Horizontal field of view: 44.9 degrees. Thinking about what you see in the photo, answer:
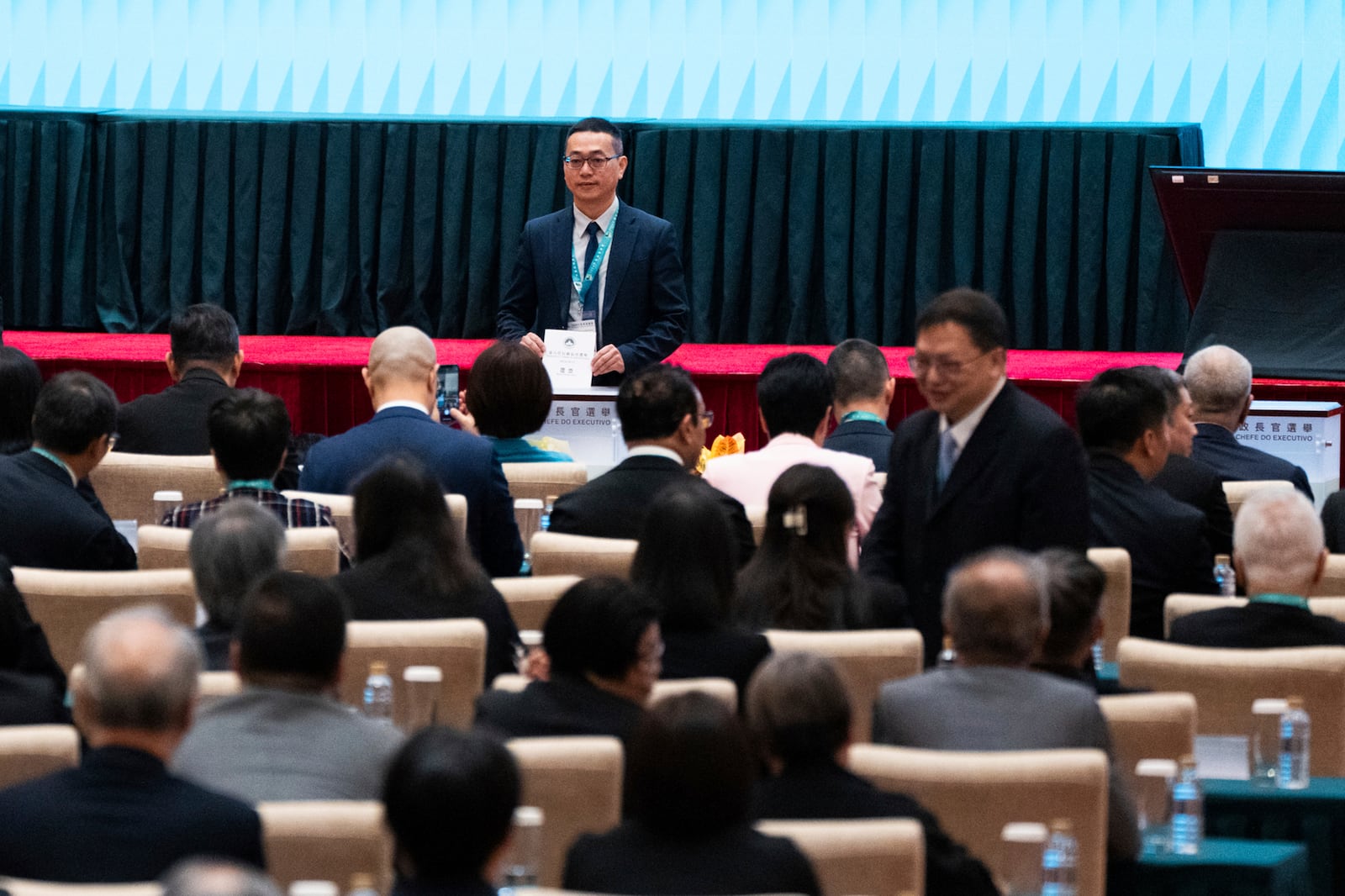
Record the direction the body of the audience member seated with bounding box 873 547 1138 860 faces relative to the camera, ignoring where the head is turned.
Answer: away from the camera

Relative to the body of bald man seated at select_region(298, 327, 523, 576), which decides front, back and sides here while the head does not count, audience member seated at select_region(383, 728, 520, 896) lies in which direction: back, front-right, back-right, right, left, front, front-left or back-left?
back

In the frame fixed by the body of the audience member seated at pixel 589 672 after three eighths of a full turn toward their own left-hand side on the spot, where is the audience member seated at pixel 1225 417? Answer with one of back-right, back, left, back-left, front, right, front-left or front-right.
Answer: back-right

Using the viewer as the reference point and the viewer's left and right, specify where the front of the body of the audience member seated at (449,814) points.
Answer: facing away from the viewer

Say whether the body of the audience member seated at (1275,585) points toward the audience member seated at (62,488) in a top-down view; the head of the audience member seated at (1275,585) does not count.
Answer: no

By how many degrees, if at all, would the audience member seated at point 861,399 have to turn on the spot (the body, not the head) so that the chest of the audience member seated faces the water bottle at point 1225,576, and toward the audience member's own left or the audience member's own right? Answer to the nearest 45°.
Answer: approximately 135° to the audience member's own right

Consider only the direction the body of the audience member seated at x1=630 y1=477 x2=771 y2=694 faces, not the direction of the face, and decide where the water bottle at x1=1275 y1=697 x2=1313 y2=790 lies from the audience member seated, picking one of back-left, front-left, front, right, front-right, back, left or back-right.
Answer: right

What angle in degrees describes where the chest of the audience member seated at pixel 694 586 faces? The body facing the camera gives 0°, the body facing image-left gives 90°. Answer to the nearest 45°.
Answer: approximately 180°

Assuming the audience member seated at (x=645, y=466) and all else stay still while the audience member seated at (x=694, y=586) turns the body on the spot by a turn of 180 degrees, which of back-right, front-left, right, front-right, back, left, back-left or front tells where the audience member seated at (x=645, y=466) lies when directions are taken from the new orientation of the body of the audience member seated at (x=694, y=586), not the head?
back

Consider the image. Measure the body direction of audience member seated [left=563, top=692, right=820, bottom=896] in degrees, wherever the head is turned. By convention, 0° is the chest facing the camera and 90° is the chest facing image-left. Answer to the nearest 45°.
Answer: approximately 180°

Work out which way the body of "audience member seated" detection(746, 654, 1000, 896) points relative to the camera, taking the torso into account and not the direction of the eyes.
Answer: away from the camera

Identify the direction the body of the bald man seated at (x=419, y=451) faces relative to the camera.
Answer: away from the camera

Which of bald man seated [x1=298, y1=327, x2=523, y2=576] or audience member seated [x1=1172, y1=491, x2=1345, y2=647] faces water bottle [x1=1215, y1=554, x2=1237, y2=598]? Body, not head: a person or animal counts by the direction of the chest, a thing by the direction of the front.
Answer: the audience member seated

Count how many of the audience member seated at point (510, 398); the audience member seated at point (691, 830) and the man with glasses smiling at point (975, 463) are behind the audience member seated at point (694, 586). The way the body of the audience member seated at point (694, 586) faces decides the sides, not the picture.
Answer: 1

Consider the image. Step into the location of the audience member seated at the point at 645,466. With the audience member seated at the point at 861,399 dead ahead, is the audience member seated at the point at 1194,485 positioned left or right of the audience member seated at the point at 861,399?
right

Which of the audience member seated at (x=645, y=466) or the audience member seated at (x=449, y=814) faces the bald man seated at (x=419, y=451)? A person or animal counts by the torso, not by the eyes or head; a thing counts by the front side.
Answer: the audience member seated at (x=449, y=814)

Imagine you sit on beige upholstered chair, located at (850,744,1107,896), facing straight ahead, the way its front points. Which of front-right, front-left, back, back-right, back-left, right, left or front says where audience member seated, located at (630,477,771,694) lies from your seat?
front-left

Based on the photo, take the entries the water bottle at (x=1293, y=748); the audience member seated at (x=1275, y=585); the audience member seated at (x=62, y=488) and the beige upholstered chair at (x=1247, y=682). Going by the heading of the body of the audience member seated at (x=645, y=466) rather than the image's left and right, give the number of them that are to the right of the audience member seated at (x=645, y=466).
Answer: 3

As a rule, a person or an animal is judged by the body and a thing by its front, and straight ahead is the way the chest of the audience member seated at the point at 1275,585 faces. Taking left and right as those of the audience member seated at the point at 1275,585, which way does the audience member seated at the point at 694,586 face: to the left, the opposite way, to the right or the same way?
the same way

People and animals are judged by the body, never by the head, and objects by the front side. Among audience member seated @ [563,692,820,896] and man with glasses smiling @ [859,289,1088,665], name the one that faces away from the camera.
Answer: the audience member seated

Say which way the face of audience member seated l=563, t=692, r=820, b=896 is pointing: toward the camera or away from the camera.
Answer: away from the camera

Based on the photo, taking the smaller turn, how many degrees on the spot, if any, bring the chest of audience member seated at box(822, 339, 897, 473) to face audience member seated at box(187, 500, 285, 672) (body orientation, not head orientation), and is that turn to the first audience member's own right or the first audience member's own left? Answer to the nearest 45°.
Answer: approximately 135° to the first audience member's own left

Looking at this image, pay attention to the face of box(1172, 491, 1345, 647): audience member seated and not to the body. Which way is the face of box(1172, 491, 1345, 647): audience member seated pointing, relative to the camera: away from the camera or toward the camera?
away from the camera
